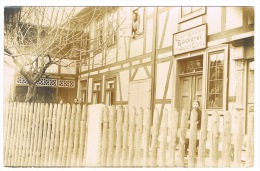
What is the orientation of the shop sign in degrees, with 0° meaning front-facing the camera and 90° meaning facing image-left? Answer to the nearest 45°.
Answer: approximately 45°
